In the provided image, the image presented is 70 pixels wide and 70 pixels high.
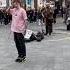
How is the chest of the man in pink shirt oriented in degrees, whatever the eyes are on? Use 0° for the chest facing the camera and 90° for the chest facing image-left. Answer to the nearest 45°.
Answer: approximately 45°
